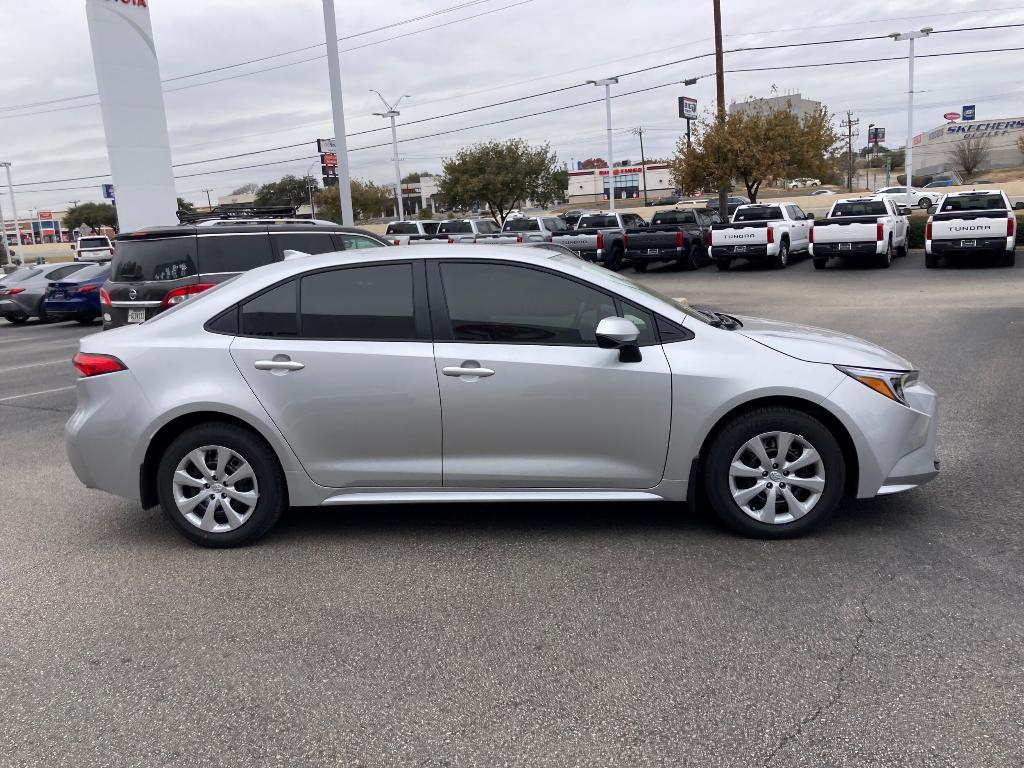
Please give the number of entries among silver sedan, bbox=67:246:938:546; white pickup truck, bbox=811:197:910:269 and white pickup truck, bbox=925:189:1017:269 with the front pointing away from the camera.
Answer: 2

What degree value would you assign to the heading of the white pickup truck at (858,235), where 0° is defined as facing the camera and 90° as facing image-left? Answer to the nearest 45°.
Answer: approximately 180°

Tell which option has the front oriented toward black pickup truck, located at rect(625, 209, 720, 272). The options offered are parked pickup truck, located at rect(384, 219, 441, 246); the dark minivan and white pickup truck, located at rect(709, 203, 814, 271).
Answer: the dark minivan

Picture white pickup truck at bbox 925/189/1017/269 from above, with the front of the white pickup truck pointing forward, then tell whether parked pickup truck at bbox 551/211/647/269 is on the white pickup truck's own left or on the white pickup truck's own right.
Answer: on the white pickup truck's own left

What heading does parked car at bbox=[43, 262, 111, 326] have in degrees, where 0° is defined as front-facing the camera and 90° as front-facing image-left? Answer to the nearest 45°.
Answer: approximately 225°

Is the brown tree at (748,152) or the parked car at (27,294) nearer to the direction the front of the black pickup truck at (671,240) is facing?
the brown tree

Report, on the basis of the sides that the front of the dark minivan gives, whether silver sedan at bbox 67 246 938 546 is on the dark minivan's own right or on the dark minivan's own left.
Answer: on the dark minivan's own right

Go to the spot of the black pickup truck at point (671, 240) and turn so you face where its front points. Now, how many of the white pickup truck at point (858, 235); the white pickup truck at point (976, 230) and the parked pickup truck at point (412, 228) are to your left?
1

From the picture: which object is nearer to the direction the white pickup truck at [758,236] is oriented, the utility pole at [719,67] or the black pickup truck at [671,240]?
the utility pole

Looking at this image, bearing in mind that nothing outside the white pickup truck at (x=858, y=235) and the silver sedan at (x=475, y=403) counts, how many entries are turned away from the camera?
1

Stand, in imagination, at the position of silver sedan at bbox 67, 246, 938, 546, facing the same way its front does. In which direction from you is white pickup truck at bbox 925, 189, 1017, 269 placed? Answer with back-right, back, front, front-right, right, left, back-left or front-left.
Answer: front-left

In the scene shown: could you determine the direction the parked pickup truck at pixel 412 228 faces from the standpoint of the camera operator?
facing away from the viewer and to the right of the viewer

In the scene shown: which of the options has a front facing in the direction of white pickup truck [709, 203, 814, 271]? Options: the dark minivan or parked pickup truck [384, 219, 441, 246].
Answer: the dark minivan

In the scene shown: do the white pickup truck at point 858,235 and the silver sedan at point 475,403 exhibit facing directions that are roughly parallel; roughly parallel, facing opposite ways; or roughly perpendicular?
roughly perpendicular

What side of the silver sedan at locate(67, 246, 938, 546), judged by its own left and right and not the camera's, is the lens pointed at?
right
